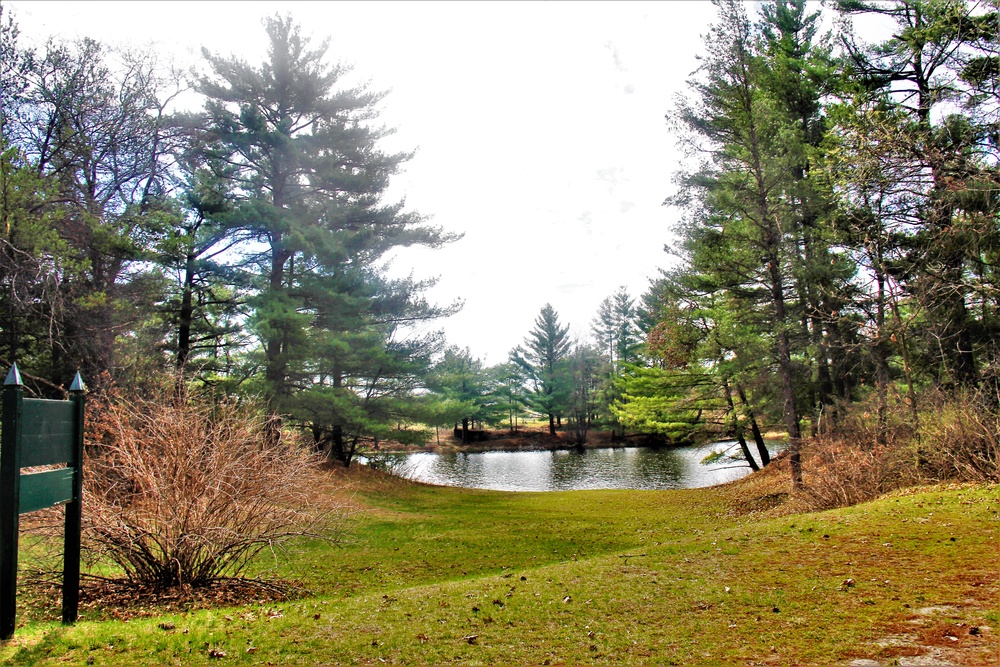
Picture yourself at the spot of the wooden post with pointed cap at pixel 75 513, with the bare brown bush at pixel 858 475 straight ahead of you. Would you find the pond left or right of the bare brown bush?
left

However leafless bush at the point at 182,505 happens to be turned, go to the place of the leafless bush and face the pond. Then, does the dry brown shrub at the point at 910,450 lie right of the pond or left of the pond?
right
